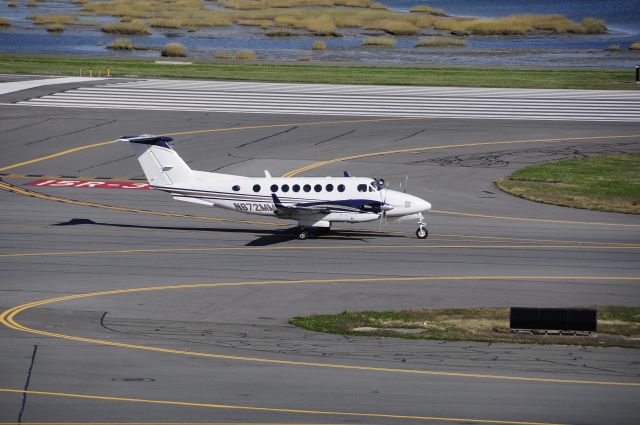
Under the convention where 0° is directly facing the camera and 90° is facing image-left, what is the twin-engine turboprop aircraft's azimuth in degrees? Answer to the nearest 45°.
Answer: approximately 270°
